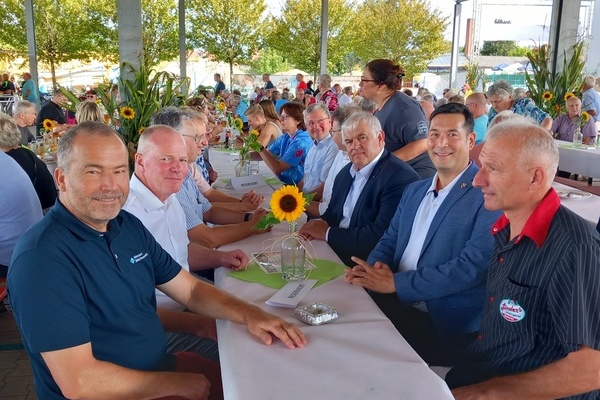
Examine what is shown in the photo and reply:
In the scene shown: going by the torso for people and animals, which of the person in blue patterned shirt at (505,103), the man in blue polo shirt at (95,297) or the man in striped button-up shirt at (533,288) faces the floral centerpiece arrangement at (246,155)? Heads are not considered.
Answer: the person in blue patterned shirt

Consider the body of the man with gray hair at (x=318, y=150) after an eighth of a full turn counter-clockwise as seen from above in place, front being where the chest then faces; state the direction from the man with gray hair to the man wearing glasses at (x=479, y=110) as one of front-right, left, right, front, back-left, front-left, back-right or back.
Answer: back-left

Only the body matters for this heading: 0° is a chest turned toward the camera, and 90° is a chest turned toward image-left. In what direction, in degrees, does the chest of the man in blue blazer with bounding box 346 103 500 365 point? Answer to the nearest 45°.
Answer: approximately 45°

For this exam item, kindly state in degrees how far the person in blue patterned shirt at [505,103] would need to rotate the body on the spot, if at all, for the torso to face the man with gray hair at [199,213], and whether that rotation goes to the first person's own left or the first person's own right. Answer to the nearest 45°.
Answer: approximately 45° to the first person's own left

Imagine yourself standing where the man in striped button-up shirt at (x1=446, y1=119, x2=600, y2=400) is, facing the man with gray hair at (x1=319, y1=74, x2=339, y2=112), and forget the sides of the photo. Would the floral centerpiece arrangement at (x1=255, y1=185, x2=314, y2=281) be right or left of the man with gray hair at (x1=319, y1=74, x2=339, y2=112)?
left

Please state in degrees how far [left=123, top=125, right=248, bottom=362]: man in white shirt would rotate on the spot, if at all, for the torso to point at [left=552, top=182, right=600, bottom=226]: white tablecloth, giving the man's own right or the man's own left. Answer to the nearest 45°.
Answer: approximately 45° to the man's own left

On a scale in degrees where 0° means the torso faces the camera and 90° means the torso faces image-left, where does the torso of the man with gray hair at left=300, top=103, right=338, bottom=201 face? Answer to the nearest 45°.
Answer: approximately 45°

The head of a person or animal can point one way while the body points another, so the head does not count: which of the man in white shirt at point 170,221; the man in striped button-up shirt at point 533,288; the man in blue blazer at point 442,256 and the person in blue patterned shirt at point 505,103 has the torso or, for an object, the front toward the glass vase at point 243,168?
the person in blue patterned shirt

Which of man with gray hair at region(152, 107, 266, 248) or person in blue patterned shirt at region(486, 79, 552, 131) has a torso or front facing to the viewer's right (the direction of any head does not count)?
the man with gray hair

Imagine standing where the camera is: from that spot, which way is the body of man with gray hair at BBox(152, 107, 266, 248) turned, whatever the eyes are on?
to the viewer's right
